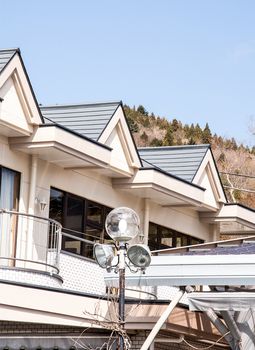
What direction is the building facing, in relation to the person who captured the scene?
facing the viewer and to the right of the viewer

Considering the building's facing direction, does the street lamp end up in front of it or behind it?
in front

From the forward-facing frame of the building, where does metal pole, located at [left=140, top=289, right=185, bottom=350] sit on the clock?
The metal pole is roughly at 1 o'clock from the building.
